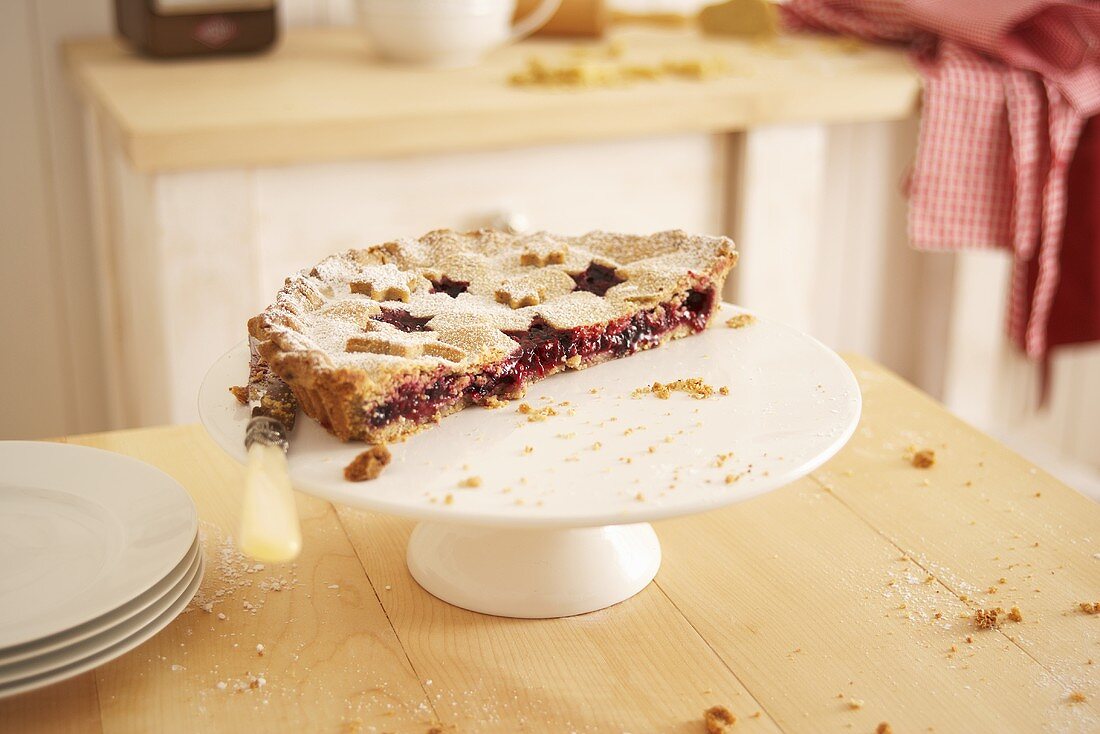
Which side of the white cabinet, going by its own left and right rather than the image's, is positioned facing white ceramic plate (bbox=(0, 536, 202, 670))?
front

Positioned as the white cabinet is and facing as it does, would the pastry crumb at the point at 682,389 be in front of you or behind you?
in front

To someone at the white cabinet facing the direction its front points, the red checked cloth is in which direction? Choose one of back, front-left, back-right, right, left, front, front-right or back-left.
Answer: left

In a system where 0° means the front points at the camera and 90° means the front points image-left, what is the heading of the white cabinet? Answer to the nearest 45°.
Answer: approximately 0°

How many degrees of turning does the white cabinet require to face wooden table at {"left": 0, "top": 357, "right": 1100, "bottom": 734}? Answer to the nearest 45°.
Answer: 0° — it already faces it

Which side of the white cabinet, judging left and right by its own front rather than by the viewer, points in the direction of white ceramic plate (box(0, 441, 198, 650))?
front

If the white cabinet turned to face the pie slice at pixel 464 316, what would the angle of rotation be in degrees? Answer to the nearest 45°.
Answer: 0° — it already faces it

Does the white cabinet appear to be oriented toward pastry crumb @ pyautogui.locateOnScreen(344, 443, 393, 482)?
yes

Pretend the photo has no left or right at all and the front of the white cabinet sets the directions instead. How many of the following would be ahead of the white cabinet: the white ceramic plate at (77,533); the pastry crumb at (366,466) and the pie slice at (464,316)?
3

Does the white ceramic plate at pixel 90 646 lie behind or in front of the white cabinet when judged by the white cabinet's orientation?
in front
